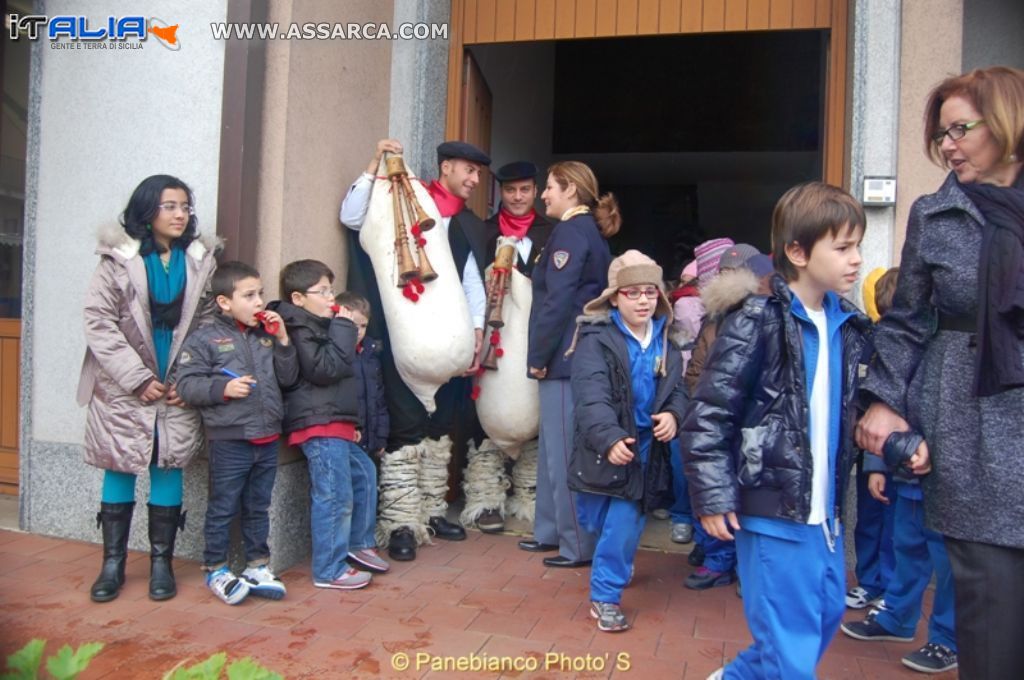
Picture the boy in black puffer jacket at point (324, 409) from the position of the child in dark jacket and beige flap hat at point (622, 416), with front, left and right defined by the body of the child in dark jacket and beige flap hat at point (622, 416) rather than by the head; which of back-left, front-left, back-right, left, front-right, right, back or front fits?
back-right

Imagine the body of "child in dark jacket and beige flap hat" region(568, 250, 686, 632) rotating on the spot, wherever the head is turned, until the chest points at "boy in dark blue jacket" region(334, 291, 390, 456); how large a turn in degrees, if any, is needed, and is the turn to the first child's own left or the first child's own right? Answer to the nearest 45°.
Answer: approximately 135° to the first child's own right

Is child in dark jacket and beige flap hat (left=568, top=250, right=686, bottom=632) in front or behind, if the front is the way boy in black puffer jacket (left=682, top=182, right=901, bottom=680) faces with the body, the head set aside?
behind

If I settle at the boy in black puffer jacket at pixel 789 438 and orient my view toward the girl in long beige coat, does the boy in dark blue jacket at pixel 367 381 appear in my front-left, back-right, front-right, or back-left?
front-right

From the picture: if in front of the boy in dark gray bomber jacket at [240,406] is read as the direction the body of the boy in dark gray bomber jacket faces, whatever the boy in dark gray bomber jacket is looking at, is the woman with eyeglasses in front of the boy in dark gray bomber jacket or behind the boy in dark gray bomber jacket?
in front

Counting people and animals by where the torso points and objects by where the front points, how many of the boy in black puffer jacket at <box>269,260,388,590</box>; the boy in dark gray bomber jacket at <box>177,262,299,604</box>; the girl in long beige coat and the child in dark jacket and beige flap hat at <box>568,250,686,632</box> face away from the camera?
0

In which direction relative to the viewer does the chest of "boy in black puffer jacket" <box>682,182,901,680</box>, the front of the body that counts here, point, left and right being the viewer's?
facing the viewer and to the right of the viewer

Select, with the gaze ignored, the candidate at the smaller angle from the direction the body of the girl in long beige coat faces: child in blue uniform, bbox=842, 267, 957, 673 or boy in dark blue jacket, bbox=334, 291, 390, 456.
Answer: the child in blue uniform

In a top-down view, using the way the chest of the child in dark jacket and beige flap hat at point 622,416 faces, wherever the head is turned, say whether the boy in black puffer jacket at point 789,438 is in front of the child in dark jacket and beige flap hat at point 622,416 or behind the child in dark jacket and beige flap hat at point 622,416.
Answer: in front
